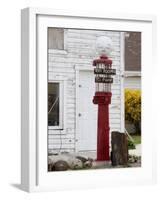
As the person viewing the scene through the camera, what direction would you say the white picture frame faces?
facing the viewer and to the right of the viewer
